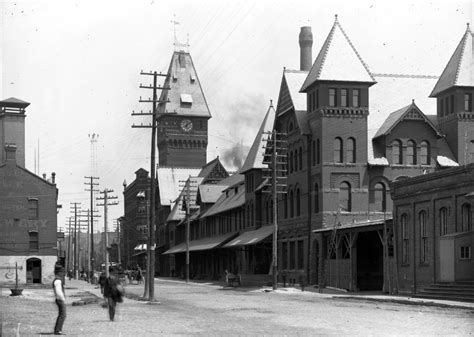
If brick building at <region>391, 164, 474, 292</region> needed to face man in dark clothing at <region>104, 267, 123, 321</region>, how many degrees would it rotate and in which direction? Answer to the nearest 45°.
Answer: approximately 45° to its left

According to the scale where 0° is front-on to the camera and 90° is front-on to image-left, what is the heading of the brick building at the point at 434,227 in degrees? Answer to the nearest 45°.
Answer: approximately 45°

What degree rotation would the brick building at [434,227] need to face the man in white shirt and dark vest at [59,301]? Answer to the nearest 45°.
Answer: approximately 45° to its left
